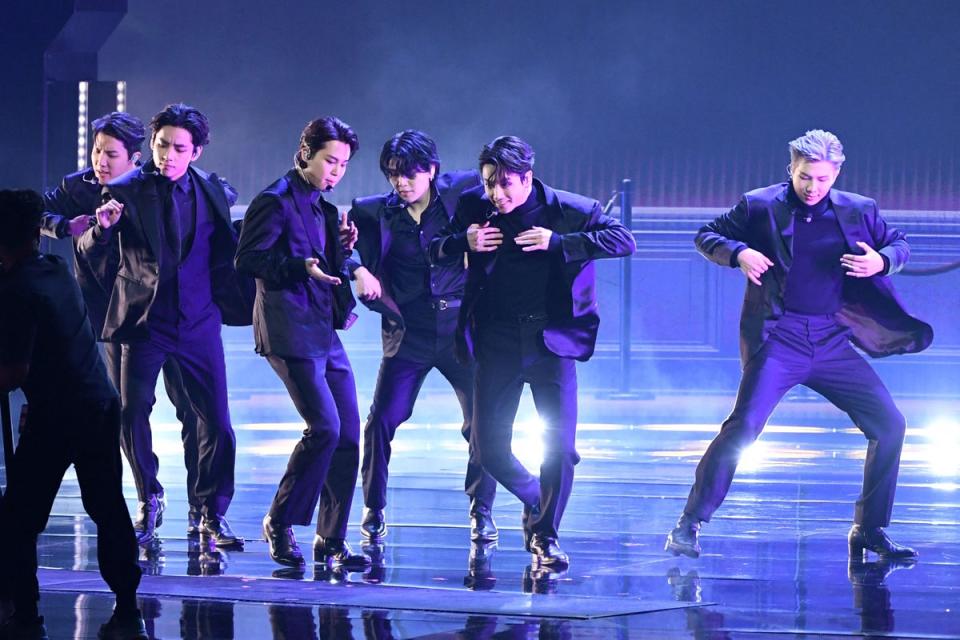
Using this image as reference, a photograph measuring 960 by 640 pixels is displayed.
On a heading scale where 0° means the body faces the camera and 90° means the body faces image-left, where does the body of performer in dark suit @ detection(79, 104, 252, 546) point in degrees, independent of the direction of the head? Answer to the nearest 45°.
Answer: approximately 0°

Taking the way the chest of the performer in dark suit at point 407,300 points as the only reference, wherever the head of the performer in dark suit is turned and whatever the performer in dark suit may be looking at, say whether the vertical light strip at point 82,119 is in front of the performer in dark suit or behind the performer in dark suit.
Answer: behind

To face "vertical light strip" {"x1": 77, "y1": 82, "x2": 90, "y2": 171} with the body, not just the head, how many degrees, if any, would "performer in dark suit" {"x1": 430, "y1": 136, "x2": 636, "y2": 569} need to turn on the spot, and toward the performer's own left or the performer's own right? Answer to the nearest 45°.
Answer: approximately 135° to the performer's own right

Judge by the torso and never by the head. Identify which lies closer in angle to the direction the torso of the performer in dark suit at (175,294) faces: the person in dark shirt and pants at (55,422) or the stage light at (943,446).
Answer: the person in dark shirt and pants

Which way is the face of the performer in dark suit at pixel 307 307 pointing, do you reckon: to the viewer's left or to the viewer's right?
to the viewer's right

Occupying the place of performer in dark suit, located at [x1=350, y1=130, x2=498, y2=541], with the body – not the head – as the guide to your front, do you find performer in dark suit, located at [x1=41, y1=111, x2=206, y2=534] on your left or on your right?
on your right

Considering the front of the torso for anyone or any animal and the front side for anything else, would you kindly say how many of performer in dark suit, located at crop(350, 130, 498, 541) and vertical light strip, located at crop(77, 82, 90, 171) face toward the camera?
2

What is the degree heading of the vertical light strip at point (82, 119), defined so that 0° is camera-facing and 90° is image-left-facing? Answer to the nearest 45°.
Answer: approximately 0°

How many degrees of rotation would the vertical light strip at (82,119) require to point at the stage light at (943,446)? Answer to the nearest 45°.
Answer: approximately 90° to its left

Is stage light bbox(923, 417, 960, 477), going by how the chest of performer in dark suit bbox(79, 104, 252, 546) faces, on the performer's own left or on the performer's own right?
on the performer's own left
